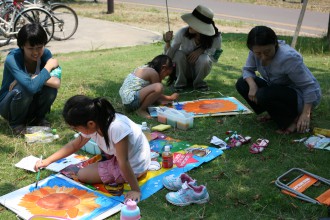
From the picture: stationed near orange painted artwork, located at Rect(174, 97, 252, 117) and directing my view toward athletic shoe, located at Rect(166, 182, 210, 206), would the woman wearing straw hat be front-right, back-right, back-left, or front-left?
back-right

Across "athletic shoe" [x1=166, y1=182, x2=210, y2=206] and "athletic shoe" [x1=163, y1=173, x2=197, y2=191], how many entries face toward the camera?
0

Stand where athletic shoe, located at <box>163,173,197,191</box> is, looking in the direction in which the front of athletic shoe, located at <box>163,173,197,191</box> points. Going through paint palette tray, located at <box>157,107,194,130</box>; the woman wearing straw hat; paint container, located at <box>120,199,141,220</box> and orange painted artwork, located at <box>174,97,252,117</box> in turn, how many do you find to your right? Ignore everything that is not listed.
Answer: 3

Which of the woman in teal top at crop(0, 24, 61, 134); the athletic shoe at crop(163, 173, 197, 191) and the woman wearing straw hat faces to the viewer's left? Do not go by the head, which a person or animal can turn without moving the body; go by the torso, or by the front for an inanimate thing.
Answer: the athletic shoe

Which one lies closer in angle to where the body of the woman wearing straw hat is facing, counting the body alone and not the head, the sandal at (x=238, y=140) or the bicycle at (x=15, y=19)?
the sandal

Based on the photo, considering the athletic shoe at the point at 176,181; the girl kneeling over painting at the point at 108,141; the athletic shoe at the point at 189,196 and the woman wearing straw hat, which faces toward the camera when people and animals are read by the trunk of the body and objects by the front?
the woman wearing straw hat

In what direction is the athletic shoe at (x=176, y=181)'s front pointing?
to the viewer's left

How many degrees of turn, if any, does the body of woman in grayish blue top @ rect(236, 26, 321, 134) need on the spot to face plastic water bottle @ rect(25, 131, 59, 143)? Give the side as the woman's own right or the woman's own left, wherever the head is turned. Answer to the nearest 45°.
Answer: approximately 45° to the woman's own right

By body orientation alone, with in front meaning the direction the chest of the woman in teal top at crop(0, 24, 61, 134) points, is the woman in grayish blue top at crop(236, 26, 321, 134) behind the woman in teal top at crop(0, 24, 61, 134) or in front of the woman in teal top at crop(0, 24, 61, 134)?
in front
